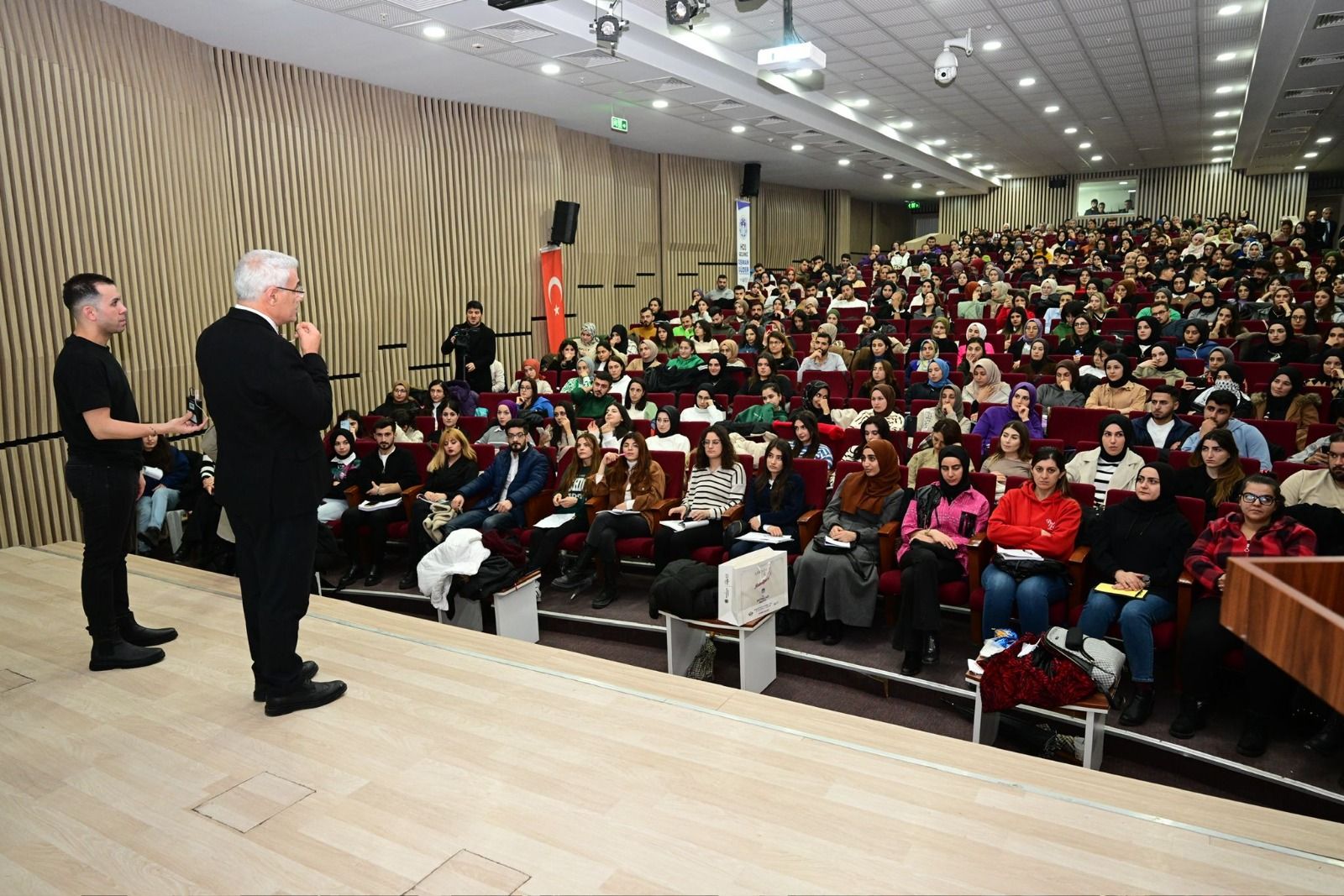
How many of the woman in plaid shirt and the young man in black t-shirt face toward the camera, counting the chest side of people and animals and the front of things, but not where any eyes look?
1

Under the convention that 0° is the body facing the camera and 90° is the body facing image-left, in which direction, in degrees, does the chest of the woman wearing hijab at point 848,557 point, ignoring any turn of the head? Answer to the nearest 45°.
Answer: approximately 45°

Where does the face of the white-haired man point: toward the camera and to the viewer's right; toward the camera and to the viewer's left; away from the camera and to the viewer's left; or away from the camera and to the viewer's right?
away from the camera and to the viewer's right

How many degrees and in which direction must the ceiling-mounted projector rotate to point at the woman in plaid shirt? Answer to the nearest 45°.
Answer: approximately 90° to its left

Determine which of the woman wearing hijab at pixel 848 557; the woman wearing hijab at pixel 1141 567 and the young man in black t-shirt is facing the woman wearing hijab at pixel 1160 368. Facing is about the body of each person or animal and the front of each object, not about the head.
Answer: the young man in black t-shirt

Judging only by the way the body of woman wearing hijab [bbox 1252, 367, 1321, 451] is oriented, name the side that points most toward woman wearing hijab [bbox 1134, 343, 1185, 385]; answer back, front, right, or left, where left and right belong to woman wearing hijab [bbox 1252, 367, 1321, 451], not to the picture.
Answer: right

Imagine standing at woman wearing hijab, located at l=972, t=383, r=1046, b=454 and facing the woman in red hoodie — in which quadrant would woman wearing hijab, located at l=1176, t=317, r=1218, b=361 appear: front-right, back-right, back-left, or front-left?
back-left

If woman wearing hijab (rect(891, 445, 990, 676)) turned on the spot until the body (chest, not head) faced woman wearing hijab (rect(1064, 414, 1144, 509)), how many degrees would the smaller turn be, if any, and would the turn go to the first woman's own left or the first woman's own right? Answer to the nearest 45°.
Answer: approximately 180°

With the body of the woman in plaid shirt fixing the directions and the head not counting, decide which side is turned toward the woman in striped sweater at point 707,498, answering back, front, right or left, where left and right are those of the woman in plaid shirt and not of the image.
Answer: right

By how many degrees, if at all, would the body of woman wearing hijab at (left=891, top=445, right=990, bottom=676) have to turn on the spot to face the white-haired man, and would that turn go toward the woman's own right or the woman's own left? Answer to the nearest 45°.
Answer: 0° — they already face them

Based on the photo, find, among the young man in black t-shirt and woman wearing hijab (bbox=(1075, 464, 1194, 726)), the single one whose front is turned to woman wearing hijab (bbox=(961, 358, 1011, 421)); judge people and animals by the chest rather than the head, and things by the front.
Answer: the young man in black t-shirt
